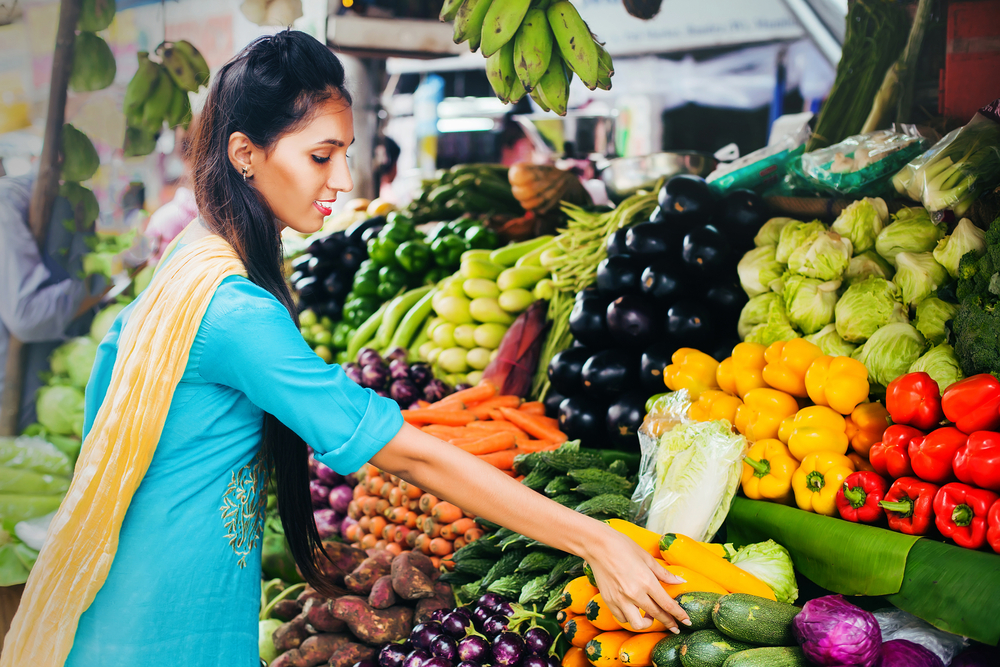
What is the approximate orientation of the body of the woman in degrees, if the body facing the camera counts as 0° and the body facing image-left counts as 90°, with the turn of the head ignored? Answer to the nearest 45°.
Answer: approximately 225°

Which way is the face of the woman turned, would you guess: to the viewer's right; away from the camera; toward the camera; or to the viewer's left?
to the viewer's right

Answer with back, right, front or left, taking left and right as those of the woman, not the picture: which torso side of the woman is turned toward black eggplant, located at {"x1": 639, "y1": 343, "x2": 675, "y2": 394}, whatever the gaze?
front

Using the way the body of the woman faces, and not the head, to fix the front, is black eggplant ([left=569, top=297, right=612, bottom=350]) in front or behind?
in front

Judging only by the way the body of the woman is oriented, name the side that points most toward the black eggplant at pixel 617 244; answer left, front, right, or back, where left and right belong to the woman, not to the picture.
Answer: front

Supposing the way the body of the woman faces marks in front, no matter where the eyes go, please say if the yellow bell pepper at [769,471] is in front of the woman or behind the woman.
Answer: in front
